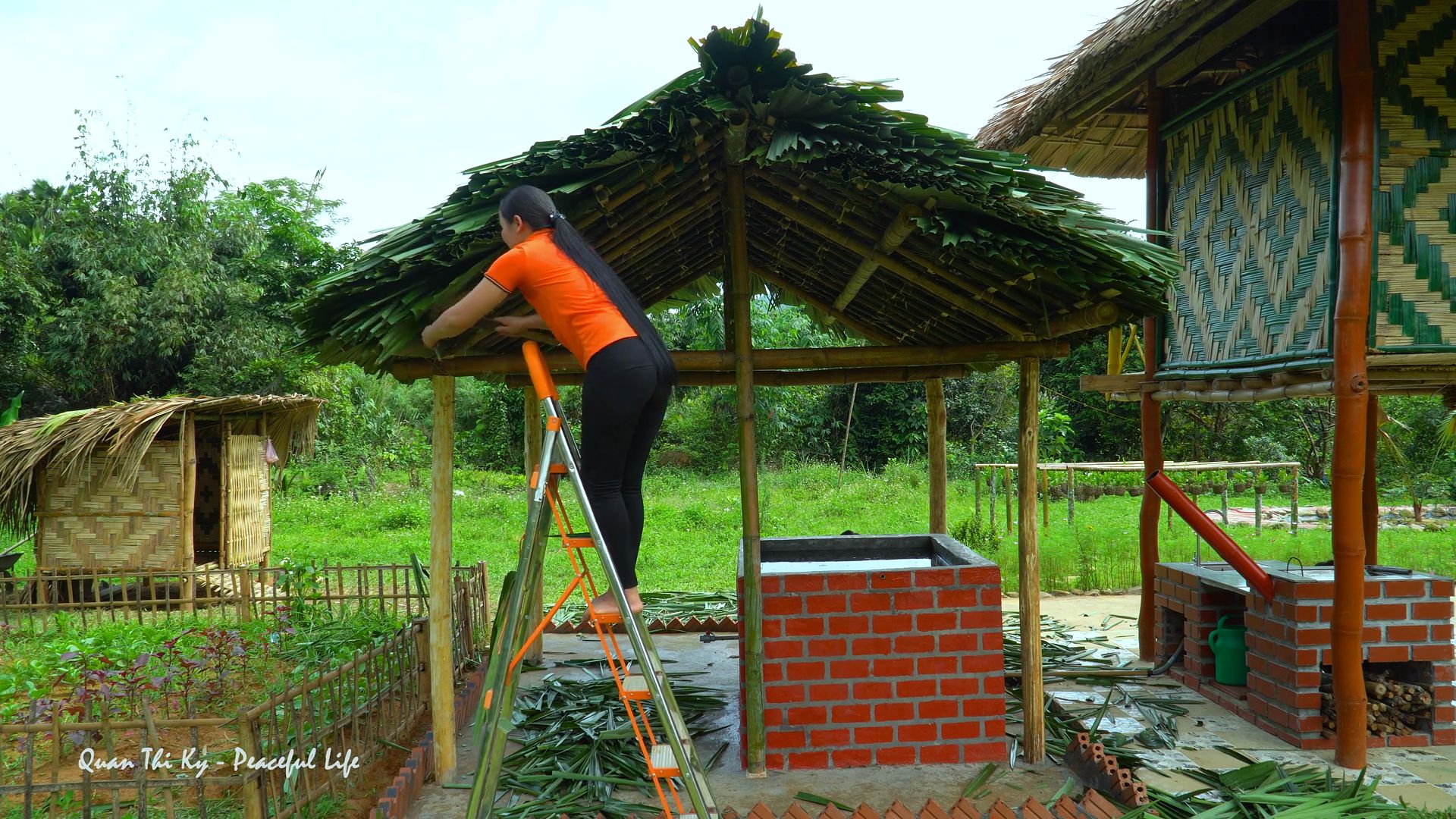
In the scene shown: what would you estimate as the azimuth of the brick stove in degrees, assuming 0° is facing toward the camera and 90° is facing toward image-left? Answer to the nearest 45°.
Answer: approximately 45°

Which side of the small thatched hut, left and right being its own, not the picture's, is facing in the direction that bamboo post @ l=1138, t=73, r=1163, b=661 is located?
front

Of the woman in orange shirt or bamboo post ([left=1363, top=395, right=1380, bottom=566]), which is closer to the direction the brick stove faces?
the woman in orange shirt

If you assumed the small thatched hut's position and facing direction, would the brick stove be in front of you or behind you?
in front

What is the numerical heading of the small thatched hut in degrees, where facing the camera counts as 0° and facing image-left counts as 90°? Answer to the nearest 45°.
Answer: approximately 315°

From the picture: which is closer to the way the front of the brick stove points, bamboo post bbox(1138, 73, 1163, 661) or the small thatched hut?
the small thatched hut

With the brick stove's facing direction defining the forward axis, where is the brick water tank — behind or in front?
in front

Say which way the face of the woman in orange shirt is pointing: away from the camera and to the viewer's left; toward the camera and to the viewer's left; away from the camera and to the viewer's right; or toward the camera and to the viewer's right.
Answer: away from the camera and to the viewer's left
